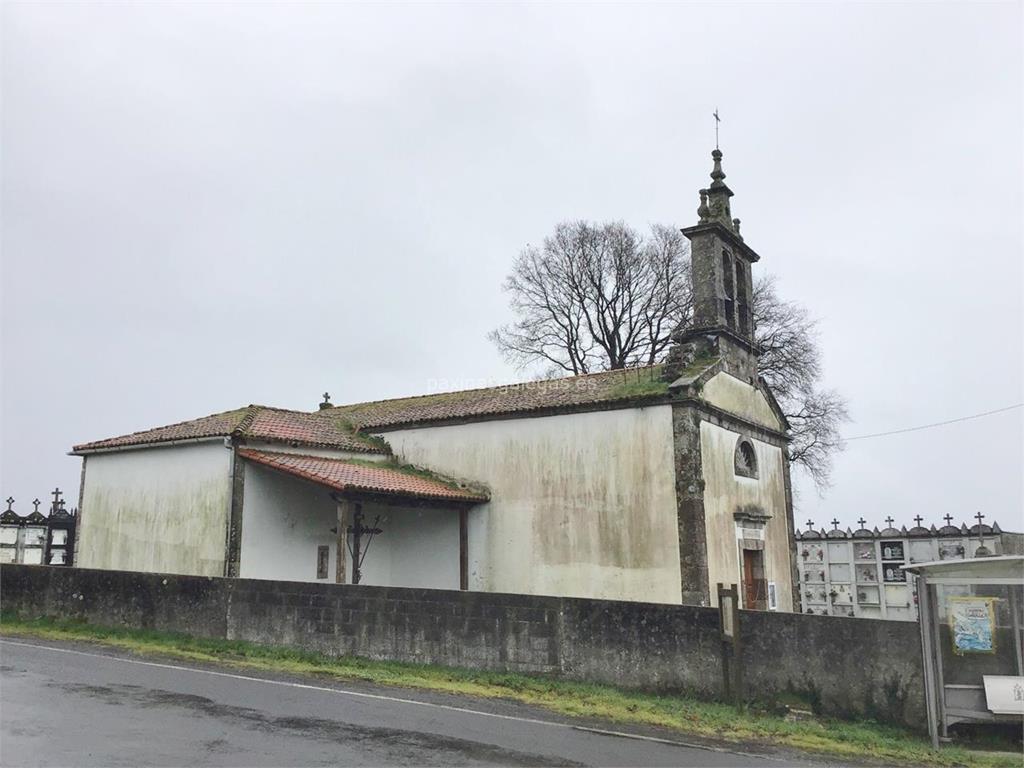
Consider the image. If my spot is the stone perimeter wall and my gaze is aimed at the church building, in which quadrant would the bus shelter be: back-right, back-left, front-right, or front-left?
back-right

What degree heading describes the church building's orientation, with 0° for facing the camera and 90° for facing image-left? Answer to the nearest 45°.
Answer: approximately 315°
